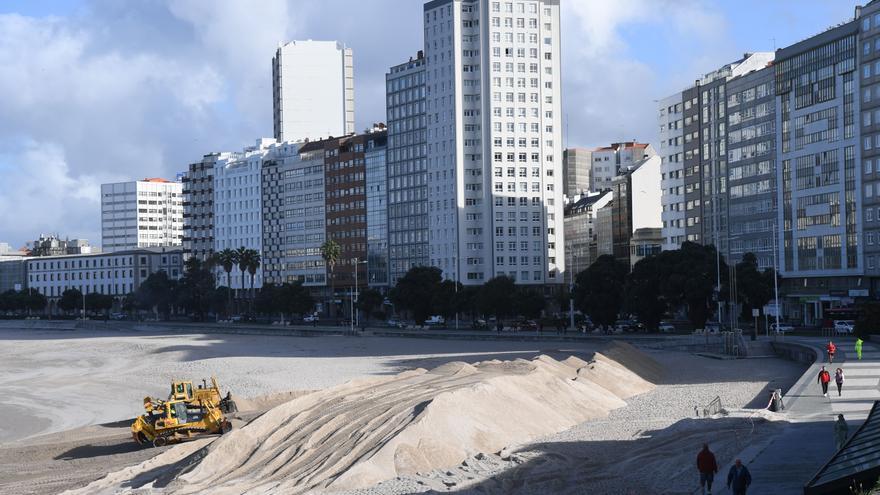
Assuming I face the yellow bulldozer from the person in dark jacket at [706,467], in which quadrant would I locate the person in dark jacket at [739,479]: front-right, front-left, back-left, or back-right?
back-left

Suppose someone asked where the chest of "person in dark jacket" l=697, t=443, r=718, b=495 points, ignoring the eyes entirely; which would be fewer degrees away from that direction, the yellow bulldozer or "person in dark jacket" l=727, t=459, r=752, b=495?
the yellow bulldozer

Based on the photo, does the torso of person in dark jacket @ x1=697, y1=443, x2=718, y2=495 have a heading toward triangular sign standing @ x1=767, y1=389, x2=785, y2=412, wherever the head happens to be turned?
yes

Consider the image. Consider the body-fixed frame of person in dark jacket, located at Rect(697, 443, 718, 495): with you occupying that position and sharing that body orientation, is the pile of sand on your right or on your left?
on your left

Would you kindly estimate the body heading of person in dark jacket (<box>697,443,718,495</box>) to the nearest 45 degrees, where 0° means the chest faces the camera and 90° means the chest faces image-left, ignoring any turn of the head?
approximately 180°

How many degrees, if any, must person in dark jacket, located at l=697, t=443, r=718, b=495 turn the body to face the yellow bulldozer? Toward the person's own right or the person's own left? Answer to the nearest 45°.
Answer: approximately 45° to the person's own left

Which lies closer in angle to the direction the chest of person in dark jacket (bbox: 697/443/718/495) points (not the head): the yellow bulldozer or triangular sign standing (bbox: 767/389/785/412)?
the triangular sign standing

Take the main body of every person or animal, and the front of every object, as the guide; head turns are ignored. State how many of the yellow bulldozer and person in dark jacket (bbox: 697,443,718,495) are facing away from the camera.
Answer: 1
